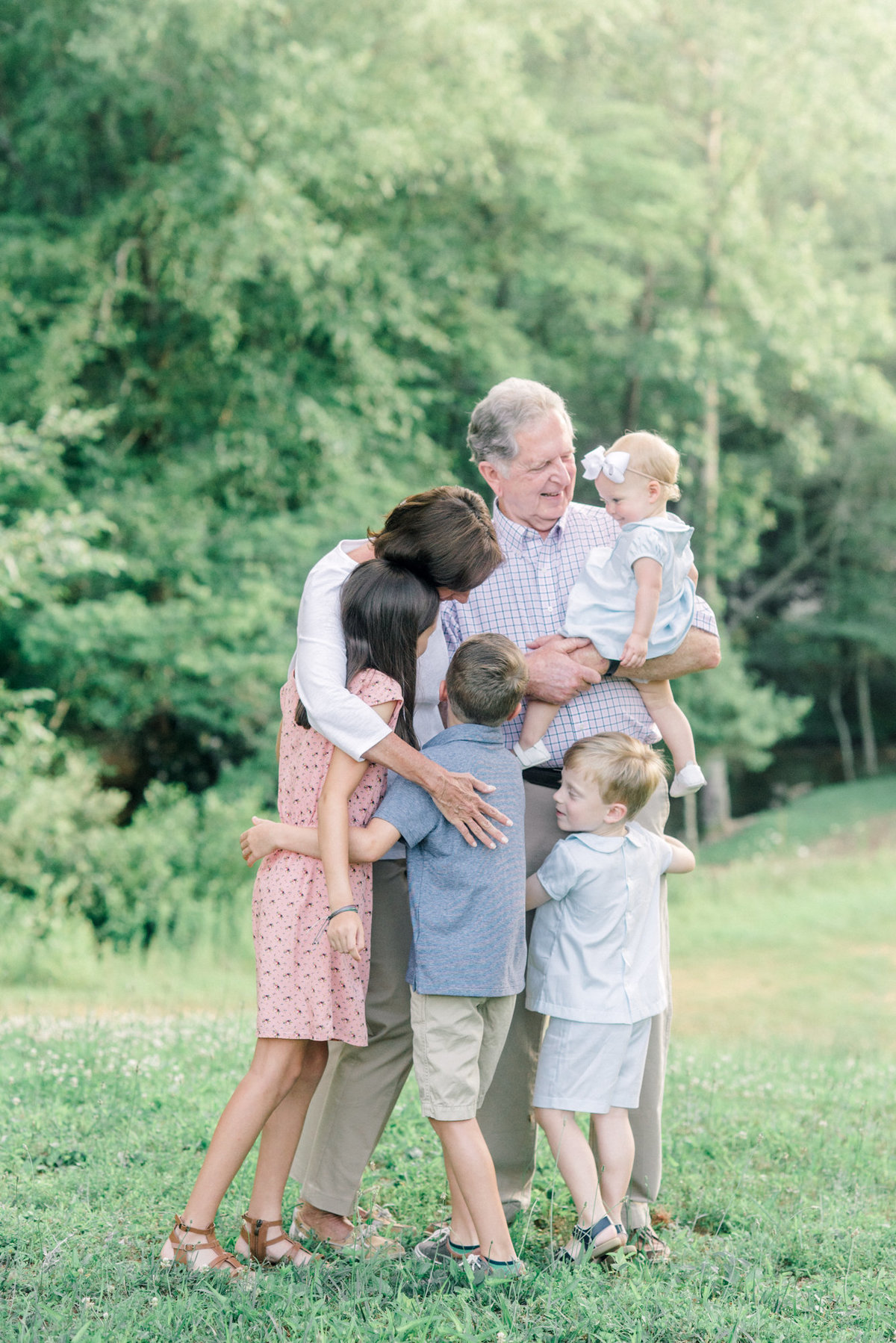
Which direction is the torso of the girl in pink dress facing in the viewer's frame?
to the viewer's right

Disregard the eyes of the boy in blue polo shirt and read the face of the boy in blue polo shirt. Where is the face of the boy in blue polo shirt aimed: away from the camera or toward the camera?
away from the camera
